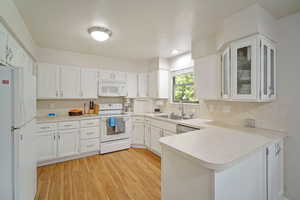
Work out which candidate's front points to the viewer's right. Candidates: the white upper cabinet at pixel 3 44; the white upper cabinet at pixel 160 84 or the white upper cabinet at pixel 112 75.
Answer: the white upper cabinet at pixel 3 44

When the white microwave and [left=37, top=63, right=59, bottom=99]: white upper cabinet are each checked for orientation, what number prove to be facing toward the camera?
2

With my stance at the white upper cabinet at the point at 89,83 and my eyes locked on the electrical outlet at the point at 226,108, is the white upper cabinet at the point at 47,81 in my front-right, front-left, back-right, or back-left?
back-right

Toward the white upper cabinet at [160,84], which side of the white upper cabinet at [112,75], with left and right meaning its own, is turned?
left

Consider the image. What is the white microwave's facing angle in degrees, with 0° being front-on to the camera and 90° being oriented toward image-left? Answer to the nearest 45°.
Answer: approximately 0°

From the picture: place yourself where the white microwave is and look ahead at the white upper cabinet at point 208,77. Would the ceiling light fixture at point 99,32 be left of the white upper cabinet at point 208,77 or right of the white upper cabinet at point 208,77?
right

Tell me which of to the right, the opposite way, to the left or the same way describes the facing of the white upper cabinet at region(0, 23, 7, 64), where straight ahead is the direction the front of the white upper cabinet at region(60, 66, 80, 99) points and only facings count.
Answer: to the left

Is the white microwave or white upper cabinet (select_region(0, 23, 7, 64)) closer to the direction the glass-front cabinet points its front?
the white upper cabinet

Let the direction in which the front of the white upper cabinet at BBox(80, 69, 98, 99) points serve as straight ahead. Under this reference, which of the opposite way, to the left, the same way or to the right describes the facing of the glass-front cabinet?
to the right
